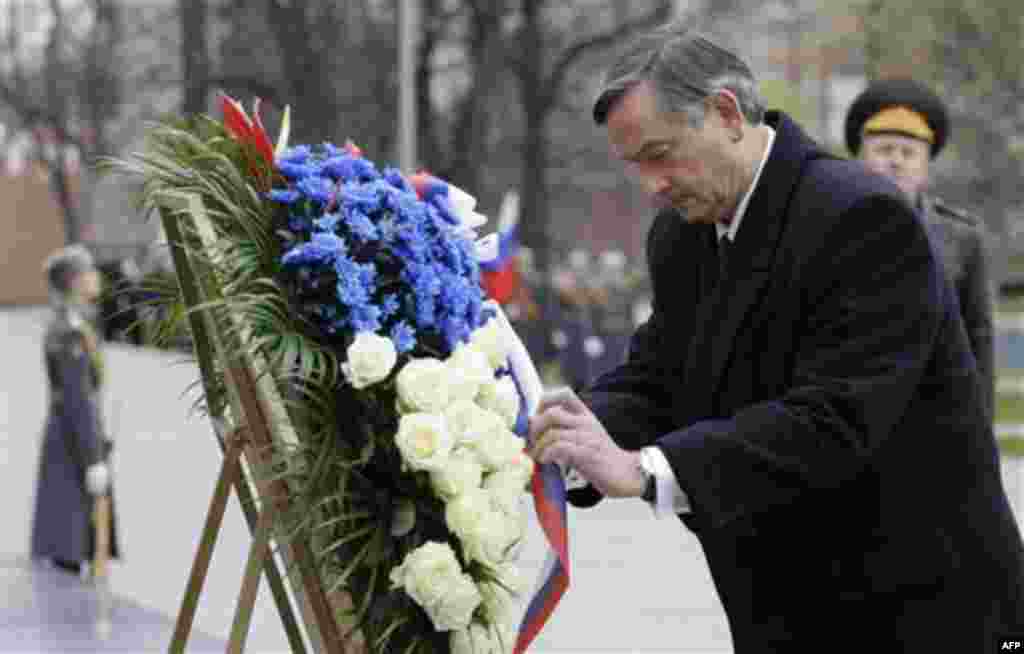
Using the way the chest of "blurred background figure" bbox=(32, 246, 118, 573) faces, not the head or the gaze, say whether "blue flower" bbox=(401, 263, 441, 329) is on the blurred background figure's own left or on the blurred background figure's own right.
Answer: on the blurred background figure's own right

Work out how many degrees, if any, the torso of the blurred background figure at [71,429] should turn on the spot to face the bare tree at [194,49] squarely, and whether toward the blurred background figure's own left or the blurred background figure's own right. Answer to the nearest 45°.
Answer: approximately 90° to the blurred background figure's own left

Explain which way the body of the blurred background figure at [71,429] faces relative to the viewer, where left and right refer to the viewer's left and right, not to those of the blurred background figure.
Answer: facing to the right of the viewer

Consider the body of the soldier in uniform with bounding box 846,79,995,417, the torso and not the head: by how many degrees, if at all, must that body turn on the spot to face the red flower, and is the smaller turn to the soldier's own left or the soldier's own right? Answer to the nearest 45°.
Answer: approximately 45° to the soldier's own right

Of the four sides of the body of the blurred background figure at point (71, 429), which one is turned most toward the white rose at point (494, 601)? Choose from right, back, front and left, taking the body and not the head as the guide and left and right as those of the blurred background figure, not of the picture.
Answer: right

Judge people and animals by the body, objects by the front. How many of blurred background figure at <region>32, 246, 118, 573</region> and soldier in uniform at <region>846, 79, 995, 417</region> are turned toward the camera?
1

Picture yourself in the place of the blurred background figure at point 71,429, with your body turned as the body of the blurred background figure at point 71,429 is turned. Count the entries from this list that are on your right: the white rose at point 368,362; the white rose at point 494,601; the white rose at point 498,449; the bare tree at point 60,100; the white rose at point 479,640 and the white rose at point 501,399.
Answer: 5

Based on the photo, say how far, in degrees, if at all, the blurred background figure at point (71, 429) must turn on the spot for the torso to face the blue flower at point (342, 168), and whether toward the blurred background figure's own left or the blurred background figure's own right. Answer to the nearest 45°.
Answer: approximately 90° to the blurred background figure's own right

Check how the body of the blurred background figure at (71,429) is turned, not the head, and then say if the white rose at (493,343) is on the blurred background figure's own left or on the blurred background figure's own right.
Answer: on the blurred background figure's own right

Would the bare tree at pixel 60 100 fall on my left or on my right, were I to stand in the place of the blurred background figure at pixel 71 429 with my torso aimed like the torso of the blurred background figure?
on my left

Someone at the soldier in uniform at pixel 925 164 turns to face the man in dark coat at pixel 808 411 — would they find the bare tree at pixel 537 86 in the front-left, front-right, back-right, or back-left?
back-right
